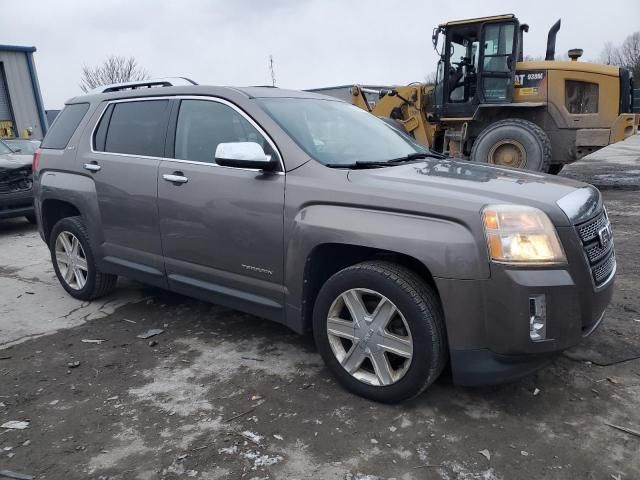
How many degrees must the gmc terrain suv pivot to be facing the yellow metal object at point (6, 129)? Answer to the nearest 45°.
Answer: approximately 180°

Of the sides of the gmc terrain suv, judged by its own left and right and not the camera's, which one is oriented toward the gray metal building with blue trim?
back

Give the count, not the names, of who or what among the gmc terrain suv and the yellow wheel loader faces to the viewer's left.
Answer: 1

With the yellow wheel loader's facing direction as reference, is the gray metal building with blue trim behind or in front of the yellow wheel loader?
in front

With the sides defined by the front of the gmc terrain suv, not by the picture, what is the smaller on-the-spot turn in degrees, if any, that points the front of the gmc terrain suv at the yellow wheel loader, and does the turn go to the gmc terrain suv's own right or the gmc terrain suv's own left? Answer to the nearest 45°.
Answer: approximately 90° to the gmc terrain suv's own left

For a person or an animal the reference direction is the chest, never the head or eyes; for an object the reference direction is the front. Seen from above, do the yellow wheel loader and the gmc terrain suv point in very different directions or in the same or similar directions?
very different directions

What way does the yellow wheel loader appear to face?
to the viewer's left

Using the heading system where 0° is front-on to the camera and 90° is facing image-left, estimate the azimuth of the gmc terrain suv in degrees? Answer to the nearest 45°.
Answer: approximately 315°

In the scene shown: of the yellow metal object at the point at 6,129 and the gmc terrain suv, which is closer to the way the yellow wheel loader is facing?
the yellow metal object
